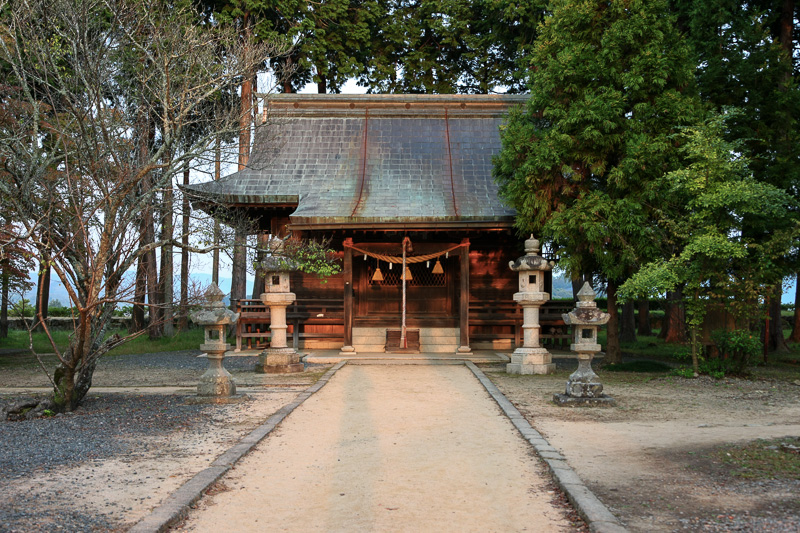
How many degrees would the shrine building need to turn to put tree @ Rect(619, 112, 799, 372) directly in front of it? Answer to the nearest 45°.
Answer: approximately 45° to its left

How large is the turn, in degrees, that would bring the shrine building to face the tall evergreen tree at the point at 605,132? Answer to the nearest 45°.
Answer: approximately 45° to its left

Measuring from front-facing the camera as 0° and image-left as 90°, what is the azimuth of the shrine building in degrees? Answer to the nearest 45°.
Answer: approximately 0°

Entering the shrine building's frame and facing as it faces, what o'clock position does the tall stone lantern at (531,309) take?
The tall stone lantern is roughly at 11 o'clock from the shrine building.

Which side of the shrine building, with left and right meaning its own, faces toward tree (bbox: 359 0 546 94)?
back

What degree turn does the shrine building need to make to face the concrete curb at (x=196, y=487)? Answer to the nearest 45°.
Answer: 0° — it already faces it

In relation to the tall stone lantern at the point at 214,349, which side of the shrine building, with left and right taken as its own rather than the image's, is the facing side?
front

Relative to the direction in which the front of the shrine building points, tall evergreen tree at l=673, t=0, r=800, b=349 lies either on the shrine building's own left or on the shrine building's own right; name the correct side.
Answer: on the shrine building's own left

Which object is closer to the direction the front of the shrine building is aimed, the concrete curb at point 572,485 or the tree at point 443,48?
the concrete curb

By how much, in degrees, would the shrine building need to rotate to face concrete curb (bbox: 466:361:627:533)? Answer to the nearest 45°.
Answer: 0° — it already faces it
